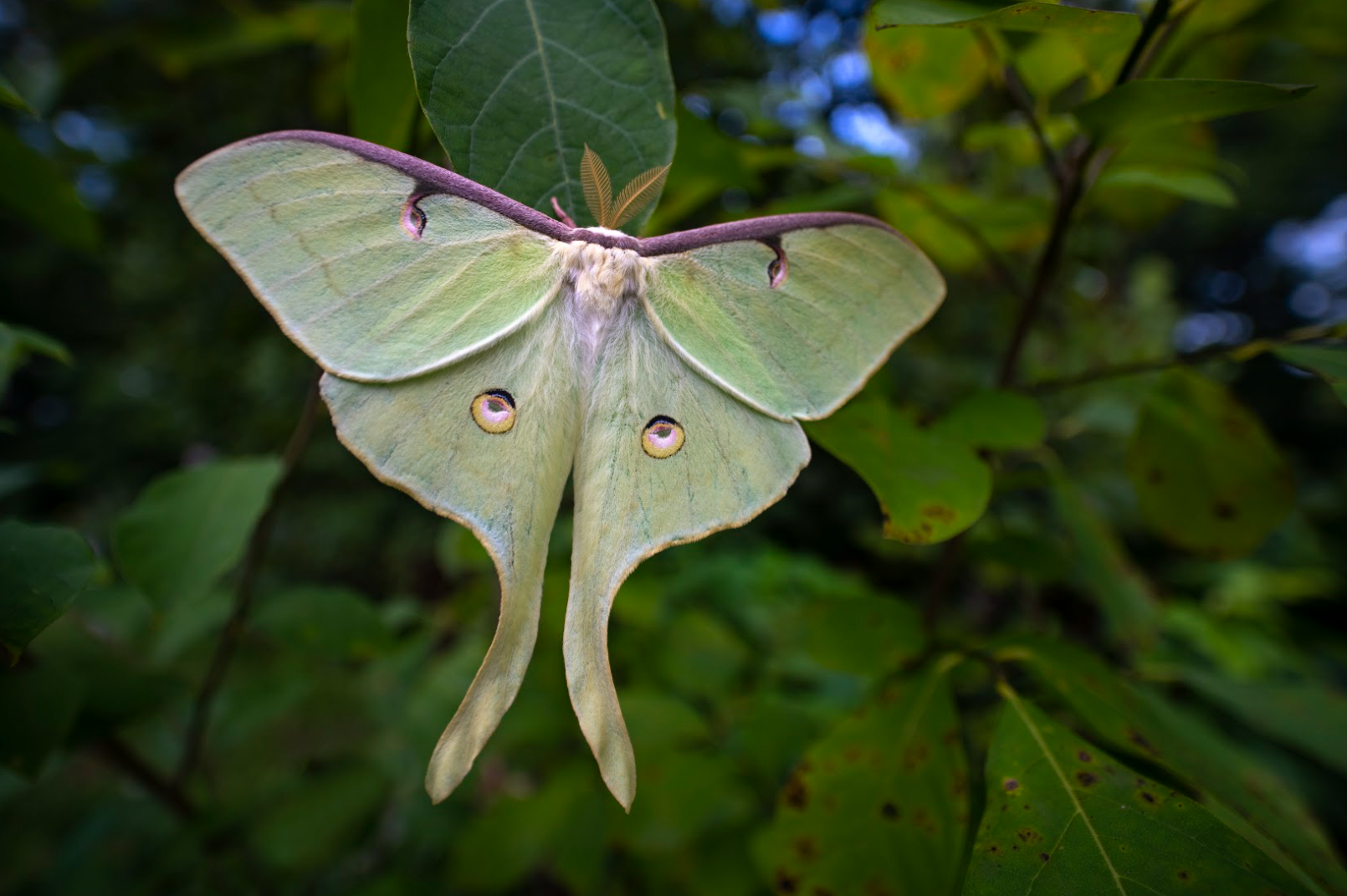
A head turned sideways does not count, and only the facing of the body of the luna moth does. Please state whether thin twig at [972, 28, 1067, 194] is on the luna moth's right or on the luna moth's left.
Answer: on the luna moth's right

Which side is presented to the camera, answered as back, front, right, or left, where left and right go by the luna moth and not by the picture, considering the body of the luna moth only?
back

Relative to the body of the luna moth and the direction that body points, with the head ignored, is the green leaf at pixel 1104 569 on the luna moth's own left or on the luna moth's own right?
on the luna moth's own right
